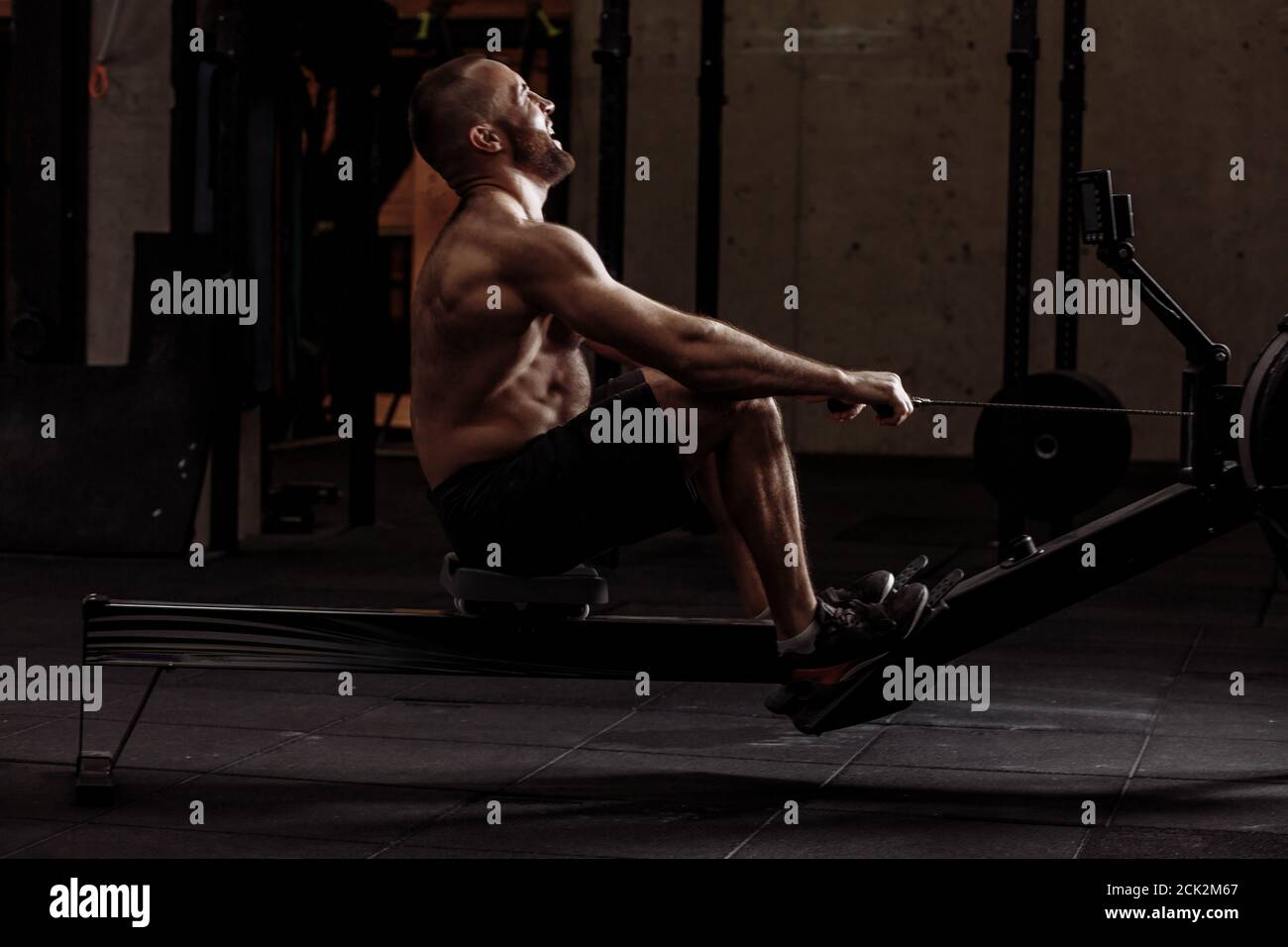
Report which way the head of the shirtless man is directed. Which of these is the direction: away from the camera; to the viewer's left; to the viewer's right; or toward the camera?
to the viewer's right

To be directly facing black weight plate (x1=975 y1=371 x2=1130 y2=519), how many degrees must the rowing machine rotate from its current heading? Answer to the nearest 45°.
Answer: approximately 90° to its left

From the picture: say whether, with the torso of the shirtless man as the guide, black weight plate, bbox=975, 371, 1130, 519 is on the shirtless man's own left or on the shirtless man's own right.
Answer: on the shirtless man's own left

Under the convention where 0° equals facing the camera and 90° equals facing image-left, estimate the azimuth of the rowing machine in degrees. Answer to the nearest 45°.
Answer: approximately 270°

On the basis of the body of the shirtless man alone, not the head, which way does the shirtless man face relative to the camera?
to the viewer's right
